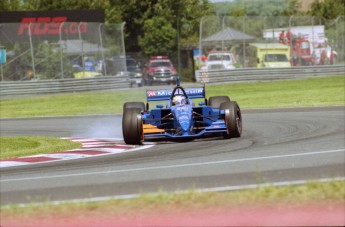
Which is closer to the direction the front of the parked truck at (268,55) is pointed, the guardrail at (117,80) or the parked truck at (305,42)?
the guardrail

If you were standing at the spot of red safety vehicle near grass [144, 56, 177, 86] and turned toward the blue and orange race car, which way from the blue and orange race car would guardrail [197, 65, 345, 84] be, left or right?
left

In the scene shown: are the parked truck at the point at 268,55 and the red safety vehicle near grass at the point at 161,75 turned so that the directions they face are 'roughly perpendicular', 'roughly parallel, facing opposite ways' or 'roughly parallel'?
roughly parallel

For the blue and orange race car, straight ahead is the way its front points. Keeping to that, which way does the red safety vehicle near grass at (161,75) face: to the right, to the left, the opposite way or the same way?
the same way

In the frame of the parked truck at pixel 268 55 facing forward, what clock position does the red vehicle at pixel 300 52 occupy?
The red vehicle is roughly at 8 o'clock from the parked truck.

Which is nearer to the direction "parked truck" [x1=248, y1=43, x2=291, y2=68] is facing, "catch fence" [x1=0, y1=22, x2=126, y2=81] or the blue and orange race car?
the blue and orange race car

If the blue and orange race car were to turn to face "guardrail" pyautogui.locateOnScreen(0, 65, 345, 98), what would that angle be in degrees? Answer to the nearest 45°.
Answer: approximately 180°

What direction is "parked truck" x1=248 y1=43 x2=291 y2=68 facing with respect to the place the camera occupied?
facing the viewer

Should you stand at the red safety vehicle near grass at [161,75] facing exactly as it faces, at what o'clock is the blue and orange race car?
The blue and orange race car is roughly at 12 o'clock from the red safety vehicle near grass.

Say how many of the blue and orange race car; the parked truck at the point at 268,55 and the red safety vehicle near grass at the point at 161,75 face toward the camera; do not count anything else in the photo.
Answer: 3

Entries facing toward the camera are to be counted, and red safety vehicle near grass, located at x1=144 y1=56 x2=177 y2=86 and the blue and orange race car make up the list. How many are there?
2

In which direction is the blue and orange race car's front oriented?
toward the camera
